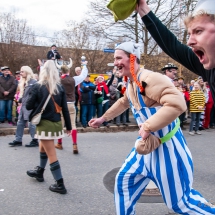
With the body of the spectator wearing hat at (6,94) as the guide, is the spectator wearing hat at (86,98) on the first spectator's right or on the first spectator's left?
on the first spectator's left

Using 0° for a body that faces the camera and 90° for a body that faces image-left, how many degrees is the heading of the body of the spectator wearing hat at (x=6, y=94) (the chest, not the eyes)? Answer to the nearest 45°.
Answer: approximately 0°
